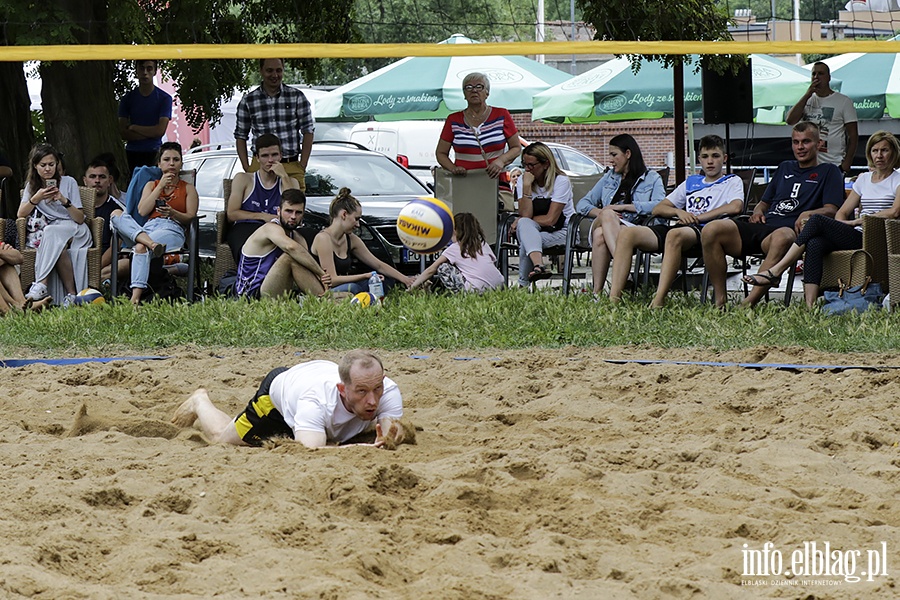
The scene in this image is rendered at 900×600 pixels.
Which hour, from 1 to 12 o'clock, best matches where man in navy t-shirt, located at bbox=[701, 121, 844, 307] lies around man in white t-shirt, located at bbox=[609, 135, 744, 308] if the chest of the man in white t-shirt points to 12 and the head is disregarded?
The man in navy t-shirt is roughly at 8 o'clock from the man in white t-shirt.

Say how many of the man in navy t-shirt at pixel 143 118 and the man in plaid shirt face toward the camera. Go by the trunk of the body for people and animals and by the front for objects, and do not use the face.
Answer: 2

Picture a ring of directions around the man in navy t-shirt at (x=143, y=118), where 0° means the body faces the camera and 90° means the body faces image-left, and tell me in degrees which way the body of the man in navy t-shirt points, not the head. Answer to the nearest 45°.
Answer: approximately 0°

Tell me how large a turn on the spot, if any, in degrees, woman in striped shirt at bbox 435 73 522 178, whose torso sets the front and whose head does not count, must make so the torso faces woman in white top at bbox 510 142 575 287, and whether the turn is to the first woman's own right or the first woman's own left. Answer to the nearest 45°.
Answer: approximately 45° to the first woman's own left

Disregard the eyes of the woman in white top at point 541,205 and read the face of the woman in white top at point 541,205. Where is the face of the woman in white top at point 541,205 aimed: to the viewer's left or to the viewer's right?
to the viewer's left

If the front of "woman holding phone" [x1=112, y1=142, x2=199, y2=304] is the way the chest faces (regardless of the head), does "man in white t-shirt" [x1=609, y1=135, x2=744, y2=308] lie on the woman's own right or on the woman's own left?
on the woman's own left

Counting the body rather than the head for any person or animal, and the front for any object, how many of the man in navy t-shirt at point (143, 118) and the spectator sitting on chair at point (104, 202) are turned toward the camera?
2
